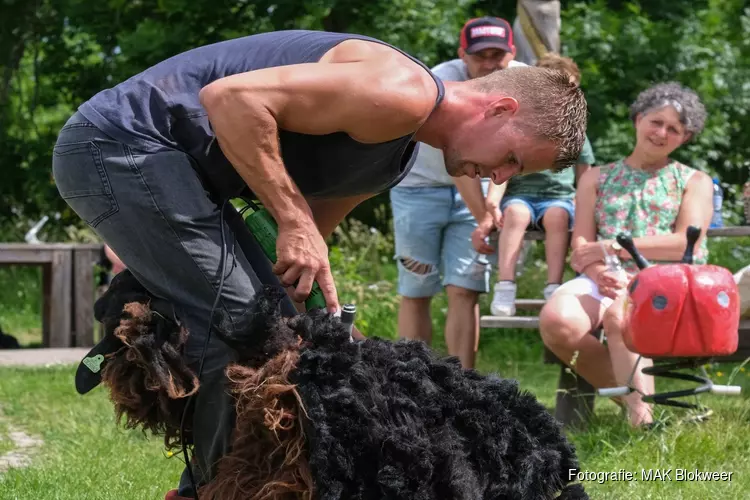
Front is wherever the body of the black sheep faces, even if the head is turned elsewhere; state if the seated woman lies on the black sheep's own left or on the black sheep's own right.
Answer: on the black sheep's own right

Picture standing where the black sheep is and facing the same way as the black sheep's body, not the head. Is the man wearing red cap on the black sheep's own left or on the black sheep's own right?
on the black sheep's own right

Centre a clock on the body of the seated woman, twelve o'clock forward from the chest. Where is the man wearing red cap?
The man wearing red cap is roughly at 2 o'clock from the seated woman.

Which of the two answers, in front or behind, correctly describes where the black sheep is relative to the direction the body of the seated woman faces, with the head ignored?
in front

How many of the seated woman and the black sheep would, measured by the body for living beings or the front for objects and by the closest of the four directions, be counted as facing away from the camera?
0

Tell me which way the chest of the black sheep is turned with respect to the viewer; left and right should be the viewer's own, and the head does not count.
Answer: facing to the left of the viewer

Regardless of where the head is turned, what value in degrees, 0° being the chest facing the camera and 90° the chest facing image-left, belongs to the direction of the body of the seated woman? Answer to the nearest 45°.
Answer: approximately 45°

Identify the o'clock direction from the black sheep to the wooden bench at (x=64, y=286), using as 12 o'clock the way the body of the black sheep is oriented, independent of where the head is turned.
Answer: The wooden bench is roughly at 2 o'clock from the black sheep.
